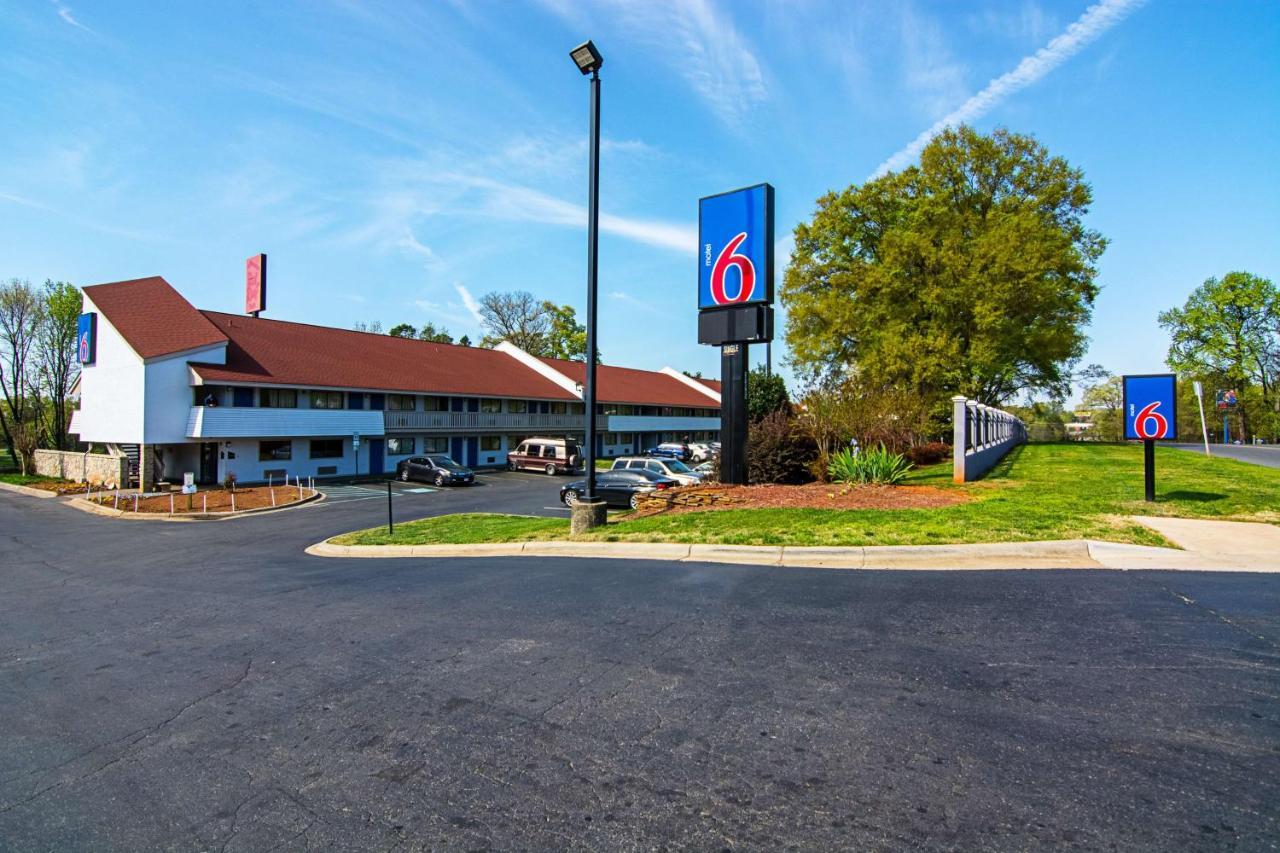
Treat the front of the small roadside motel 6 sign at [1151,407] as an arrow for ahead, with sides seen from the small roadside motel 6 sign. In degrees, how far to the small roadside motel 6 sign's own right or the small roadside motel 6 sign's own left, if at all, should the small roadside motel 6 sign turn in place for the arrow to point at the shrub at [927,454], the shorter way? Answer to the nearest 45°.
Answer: approximately 135° to the small roadside motel 6 sign's own right

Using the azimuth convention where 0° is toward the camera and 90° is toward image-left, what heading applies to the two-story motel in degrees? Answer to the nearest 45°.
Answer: approximately 315°

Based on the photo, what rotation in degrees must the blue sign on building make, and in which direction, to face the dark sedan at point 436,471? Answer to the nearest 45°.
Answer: approximately 90° to its left

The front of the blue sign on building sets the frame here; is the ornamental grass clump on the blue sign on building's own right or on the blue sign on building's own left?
on the blue sign on building's own left

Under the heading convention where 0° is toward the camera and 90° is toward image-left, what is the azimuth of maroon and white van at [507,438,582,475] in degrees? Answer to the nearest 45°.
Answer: approximately 135°

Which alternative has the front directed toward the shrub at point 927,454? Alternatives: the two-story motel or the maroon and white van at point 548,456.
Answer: the two-story motel

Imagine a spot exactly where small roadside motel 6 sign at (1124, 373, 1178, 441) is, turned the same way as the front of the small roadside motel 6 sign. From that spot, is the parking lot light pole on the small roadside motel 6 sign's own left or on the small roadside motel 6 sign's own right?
on the small roadside motel 6 sign's own right

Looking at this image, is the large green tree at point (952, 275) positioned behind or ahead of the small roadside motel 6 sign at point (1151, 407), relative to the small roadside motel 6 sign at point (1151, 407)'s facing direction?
behind

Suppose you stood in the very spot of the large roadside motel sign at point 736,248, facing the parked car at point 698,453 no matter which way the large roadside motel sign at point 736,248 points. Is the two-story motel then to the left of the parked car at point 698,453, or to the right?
left

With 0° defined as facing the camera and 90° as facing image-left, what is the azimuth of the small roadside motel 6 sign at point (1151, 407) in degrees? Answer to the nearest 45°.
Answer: approximately 0°
